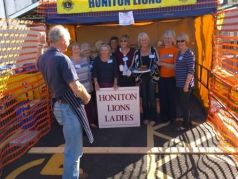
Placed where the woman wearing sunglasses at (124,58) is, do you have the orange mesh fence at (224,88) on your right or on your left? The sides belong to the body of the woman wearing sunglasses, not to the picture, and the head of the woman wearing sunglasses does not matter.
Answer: on your left

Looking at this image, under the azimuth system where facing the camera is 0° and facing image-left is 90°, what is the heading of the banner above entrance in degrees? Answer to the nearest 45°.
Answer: approximately 0°

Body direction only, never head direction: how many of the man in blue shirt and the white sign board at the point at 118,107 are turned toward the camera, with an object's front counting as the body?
1

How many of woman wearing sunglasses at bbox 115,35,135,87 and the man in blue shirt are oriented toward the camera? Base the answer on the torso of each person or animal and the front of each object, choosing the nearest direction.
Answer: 1

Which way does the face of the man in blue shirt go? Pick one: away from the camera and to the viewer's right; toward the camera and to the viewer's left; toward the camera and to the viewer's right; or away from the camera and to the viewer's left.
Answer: away from the camera and to the viewer's right

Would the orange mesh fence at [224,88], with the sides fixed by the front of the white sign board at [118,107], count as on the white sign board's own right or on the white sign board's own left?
on the white sign board's own left

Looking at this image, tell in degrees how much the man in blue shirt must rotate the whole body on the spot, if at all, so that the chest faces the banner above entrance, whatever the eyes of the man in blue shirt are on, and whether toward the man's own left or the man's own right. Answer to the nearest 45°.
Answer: approximately 45° to the man's own left
